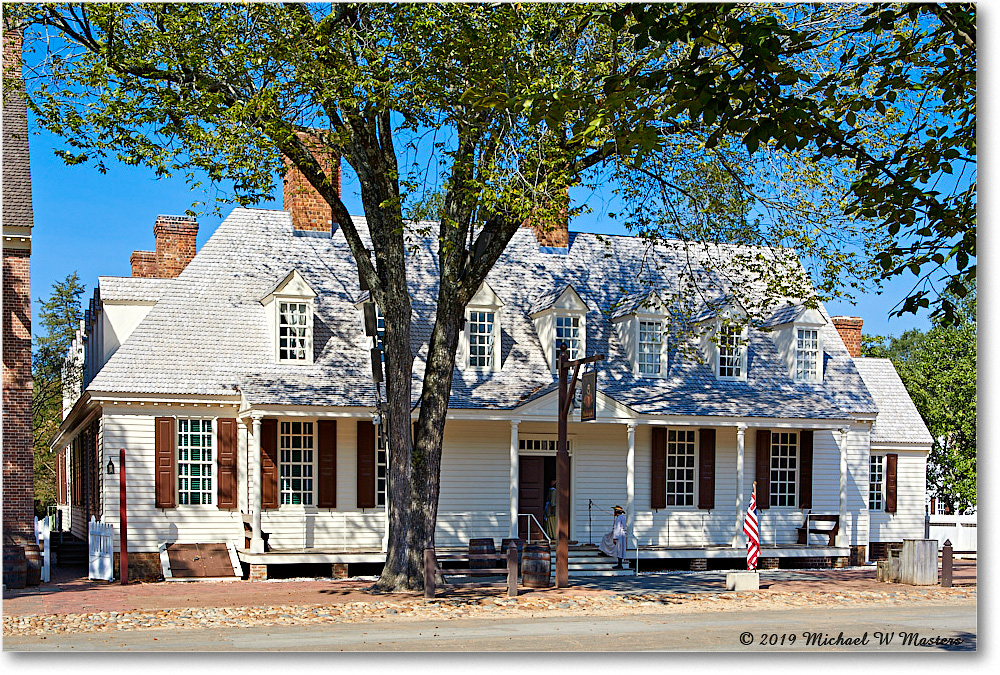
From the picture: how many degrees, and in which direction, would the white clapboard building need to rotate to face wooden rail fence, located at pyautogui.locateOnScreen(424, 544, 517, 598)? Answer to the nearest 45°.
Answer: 0° — it already faces it

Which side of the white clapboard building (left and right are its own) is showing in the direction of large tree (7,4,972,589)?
front

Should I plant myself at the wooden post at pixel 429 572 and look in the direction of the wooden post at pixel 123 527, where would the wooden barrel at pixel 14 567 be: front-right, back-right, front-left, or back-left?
front-left

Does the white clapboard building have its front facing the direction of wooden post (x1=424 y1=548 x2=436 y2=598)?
yes

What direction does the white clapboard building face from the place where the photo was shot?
facing the viewer
